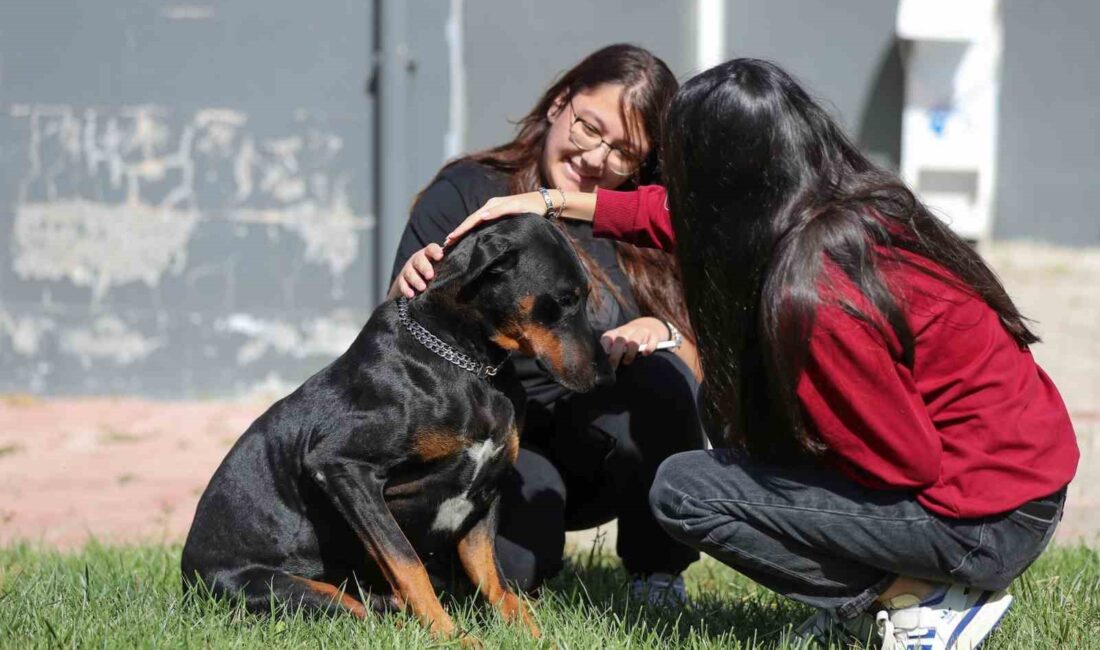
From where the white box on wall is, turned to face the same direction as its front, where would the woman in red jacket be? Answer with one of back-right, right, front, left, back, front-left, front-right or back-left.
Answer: front-left

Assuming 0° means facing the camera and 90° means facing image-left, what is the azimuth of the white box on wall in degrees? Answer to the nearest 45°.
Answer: approximately 45°

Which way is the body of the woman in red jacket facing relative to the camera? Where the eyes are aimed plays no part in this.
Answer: to the viewer's left

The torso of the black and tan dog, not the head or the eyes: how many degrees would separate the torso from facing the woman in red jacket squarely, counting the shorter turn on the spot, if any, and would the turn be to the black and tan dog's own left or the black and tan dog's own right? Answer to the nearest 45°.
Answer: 0° — it already faces them

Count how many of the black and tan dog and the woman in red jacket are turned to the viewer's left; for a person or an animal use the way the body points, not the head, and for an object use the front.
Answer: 1

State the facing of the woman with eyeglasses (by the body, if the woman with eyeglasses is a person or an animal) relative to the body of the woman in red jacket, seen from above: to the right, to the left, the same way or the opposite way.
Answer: to the left

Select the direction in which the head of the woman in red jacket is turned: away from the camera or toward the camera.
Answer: away from the camera

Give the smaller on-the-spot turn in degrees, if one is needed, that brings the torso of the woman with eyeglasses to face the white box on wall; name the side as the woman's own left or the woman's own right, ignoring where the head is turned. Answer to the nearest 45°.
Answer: approximately 135° to the woman's own left

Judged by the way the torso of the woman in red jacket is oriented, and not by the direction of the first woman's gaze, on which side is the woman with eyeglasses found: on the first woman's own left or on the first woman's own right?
on the first woman's own right

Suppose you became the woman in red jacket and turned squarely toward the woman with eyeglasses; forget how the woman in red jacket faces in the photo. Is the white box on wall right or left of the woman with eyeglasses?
right
